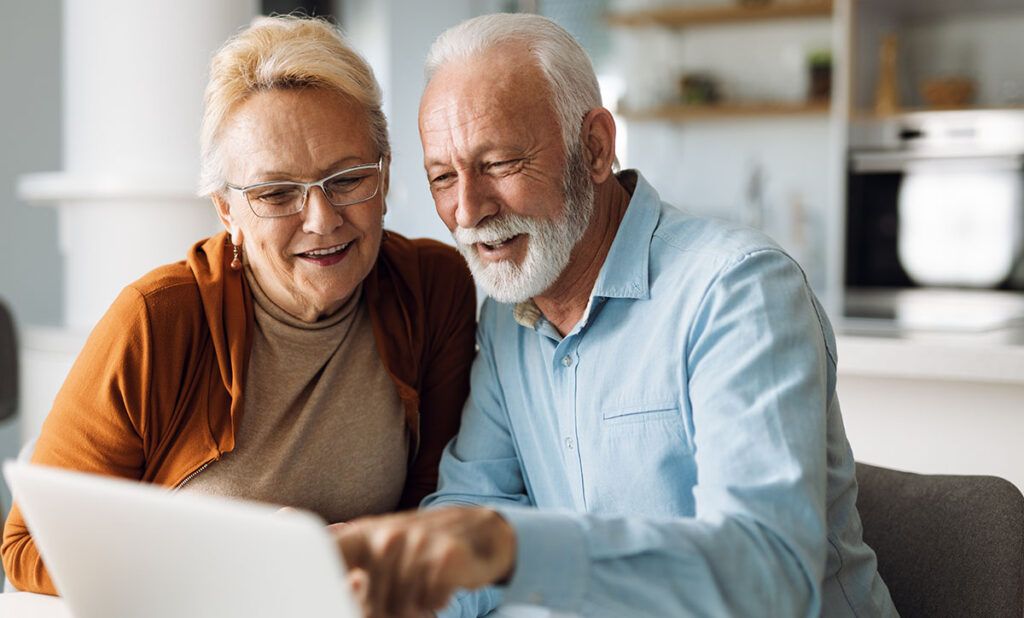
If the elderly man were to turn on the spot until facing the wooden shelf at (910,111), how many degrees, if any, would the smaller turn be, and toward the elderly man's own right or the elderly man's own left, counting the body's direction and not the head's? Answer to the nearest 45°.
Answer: approximately 135° to the elderly man's own right

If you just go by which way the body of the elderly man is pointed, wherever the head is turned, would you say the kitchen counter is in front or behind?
behind

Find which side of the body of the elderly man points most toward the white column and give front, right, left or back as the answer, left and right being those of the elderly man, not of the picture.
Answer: right

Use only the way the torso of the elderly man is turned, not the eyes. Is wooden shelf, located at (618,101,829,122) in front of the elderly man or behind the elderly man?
behind

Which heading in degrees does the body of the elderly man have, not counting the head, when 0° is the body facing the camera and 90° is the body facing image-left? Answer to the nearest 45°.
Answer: approximately 45°

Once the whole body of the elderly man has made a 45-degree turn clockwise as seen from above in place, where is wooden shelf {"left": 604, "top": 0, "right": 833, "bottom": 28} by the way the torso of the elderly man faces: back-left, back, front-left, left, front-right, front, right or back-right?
right
